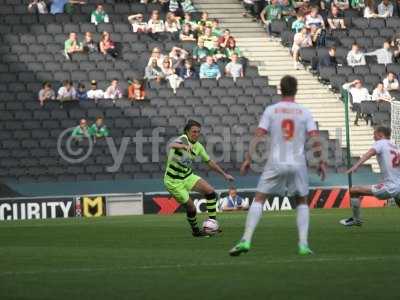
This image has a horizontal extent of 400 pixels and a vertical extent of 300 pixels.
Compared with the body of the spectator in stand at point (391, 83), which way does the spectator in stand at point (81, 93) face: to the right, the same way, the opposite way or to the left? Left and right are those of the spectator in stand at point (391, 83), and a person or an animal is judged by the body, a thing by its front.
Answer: the same way

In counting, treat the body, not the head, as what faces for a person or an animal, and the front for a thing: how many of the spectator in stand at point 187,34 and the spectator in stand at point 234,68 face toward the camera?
2

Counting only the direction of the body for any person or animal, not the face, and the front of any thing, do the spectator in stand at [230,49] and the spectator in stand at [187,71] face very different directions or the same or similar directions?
same or similar directions

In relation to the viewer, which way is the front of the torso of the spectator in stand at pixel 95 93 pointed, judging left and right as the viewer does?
facing the viewer

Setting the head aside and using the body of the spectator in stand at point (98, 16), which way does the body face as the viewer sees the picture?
toward the camera

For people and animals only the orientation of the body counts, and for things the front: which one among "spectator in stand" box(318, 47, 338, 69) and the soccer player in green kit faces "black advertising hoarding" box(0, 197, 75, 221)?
the spectator in stand

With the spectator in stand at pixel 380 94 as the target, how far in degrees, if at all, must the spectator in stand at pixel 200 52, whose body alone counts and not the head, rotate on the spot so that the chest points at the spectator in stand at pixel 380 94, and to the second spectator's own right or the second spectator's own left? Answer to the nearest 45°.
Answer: approximately 90° to the second spectator's own left

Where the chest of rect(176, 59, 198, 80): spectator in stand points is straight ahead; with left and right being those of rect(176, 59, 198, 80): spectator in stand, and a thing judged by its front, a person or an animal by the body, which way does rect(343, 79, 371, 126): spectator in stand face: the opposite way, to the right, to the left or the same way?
the same way

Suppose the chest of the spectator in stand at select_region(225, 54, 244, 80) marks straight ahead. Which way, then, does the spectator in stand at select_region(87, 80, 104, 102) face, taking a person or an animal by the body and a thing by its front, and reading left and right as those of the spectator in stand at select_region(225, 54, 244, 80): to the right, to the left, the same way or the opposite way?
the same way

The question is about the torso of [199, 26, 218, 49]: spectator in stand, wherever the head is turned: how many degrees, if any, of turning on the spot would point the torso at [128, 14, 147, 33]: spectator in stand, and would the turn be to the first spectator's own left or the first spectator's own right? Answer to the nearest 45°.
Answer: approximately 90° to the first spectator's own right

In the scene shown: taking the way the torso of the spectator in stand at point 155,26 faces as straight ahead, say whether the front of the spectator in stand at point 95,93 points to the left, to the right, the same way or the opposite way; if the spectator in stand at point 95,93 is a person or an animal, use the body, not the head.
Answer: the same way

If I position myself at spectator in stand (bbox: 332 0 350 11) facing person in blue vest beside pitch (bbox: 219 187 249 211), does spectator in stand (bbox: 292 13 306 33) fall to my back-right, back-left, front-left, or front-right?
front-right

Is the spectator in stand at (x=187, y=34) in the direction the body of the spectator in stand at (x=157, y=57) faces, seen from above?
no

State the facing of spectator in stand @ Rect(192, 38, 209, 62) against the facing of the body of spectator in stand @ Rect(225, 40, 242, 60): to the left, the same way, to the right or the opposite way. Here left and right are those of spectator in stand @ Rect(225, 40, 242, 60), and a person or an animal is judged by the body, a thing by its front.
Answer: the same way

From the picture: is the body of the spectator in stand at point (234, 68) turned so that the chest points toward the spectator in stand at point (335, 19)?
no

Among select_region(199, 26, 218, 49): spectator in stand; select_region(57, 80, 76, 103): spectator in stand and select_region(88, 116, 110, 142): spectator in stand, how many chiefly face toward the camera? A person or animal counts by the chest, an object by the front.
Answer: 3

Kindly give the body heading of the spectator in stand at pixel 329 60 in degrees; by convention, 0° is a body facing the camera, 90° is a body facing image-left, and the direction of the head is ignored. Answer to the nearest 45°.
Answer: approximately 45°
